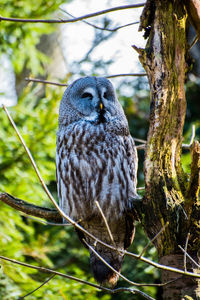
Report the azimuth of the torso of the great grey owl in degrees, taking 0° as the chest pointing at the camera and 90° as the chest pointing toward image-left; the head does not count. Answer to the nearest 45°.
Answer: approximately 0°
